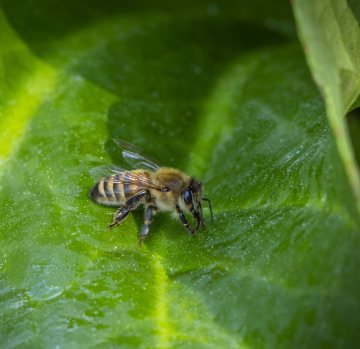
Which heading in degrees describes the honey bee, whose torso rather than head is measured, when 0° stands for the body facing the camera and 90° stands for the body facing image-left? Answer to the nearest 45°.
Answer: approximately 270°
